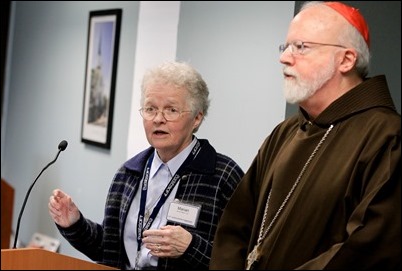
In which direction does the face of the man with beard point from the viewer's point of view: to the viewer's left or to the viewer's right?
to the viewer's left

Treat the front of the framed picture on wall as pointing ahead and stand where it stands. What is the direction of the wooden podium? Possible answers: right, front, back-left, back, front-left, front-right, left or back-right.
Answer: front-left

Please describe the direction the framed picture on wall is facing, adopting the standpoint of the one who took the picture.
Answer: facing the viewer and to the left of the viewer

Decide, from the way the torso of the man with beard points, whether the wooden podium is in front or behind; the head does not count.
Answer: in front

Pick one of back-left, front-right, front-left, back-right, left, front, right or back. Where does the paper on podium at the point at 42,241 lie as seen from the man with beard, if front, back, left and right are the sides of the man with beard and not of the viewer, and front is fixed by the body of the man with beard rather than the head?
right

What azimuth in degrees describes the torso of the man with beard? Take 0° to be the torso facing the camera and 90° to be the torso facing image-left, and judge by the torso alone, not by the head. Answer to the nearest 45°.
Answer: approximately 45°

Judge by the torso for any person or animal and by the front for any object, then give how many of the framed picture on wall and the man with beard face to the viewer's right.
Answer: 0

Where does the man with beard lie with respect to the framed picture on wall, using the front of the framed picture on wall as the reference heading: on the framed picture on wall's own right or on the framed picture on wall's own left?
on the framed picture on wall's own left
